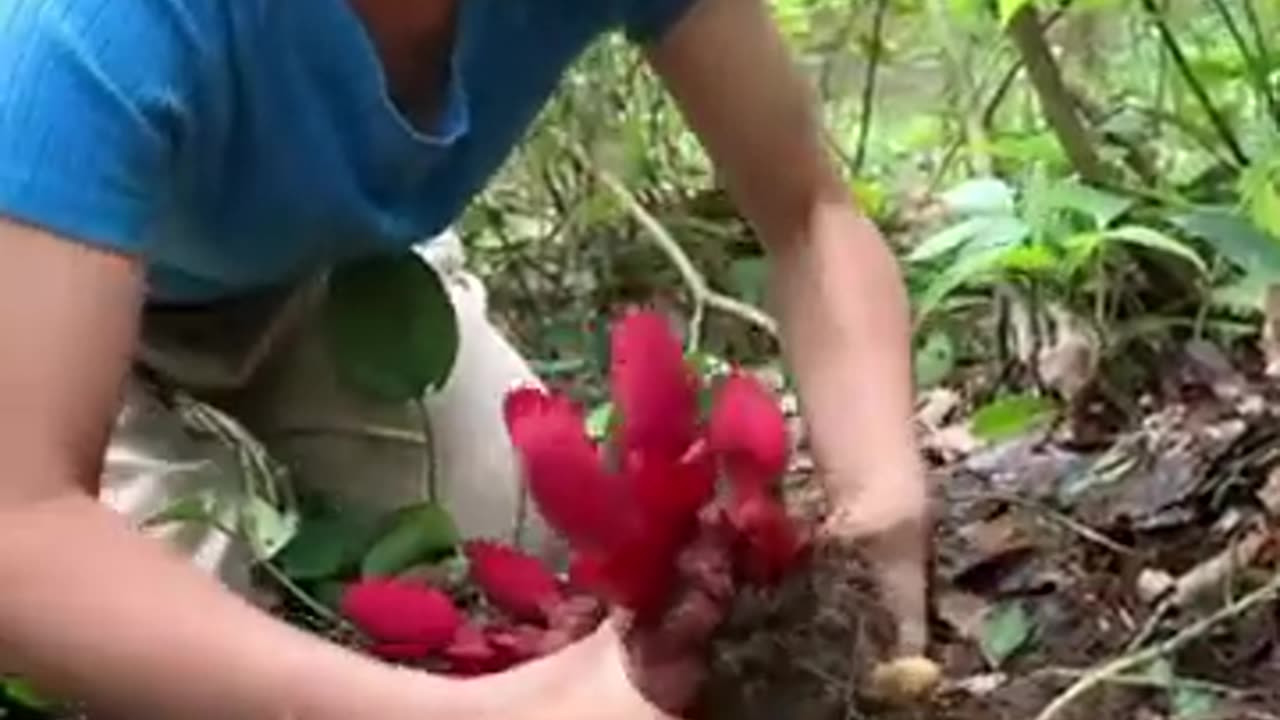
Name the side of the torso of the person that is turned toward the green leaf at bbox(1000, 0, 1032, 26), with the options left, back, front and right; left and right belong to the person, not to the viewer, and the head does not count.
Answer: left

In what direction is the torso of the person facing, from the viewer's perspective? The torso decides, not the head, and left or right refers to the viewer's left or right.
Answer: facing the viewer and to the right of the viewer

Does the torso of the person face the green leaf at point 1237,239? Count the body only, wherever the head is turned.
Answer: no

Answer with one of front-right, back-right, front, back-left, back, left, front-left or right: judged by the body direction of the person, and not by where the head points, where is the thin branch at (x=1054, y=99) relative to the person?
left

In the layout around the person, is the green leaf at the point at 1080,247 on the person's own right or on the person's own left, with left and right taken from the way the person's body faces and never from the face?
on the person's own left

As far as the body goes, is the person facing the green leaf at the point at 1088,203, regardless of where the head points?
no

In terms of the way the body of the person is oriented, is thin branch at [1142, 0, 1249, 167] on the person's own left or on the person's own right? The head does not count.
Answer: on the person's own left

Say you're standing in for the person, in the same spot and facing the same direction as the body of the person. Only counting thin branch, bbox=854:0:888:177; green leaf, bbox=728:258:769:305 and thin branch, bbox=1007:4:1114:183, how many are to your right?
0

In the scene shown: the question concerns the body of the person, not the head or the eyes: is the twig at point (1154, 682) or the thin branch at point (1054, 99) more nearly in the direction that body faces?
the twig

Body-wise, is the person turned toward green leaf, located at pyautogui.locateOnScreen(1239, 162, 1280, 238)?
no
